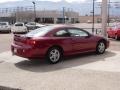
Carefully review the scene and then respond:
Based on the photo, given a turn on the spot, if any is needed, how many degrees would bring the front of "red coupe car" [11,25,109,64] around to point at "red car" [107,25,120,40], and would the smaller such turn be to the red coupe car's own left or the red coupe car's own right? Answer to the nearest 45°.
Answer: approximately 45° to the red coupe car's own left

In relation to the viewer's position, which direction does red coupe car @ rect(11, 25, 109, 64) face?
facing away from the viewer and to the right of the viewer
